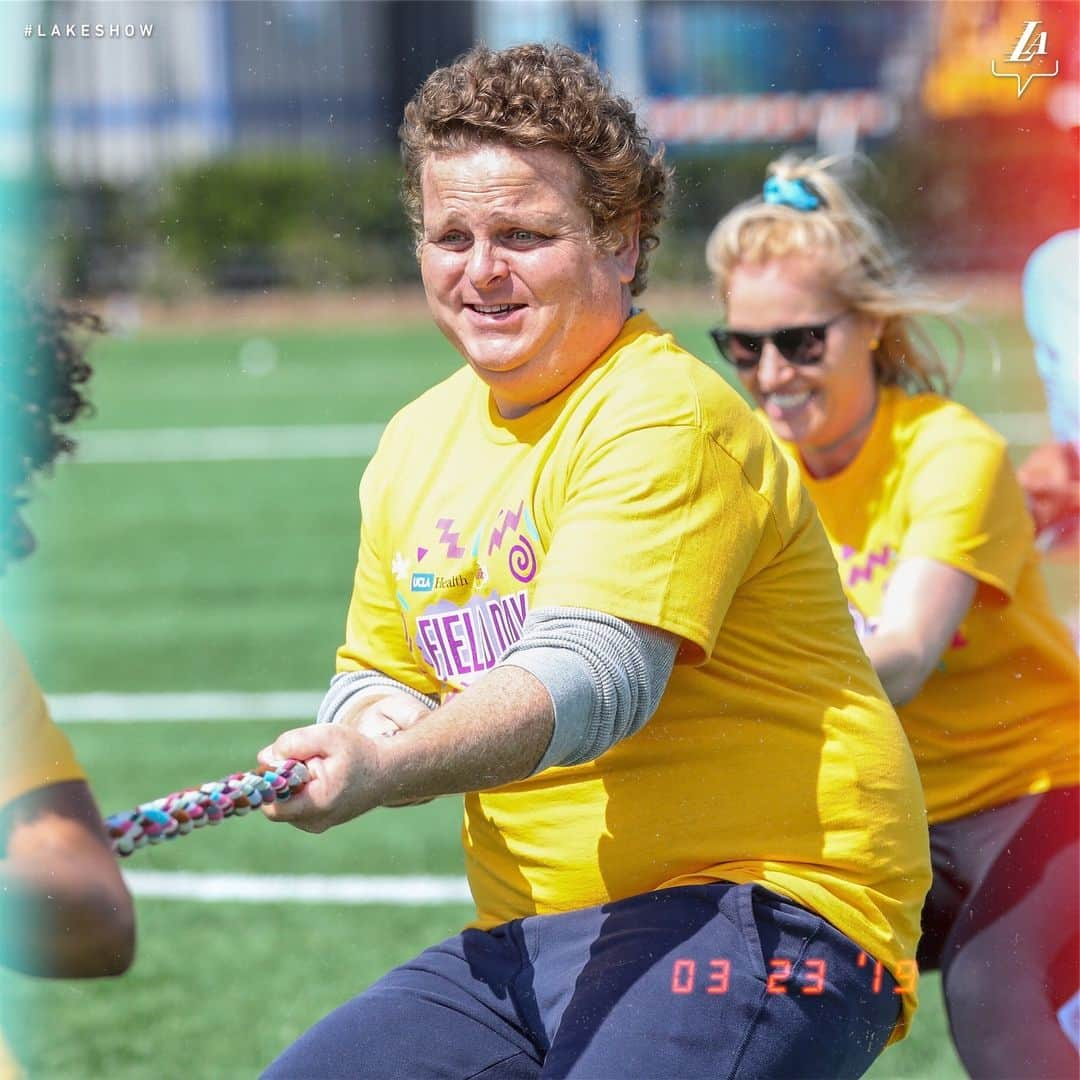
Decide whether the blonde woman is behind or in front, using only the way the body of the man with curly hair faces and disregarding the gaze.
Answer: behind

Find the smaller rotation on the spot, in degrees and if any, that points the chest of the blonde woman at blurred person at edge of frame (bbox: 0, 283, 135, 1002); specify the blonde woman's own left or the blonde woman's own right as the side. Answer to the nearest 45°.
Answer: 0° — they already face them

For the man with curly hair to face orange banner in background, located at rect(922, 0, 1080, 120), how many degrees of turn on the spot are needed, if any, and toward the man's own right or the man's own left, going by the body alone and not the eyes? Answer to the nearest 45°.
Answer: approximately 180°

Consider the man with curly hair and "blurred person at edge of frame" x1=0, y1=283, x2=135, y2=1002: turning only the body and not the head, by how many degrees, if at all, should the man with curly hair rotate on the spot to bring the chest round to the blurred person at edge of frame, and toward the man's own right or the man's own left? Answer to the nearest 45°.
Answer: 0° — they already face them

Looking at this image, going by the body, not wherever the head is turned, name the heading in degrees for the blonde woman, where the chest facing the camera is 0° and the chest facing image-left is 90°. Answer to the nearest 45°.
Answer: approximately 45°

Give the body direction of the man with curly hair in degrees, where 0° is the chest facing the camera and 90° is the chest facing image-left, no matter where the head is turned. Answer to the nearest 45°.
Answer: approximately 45°
